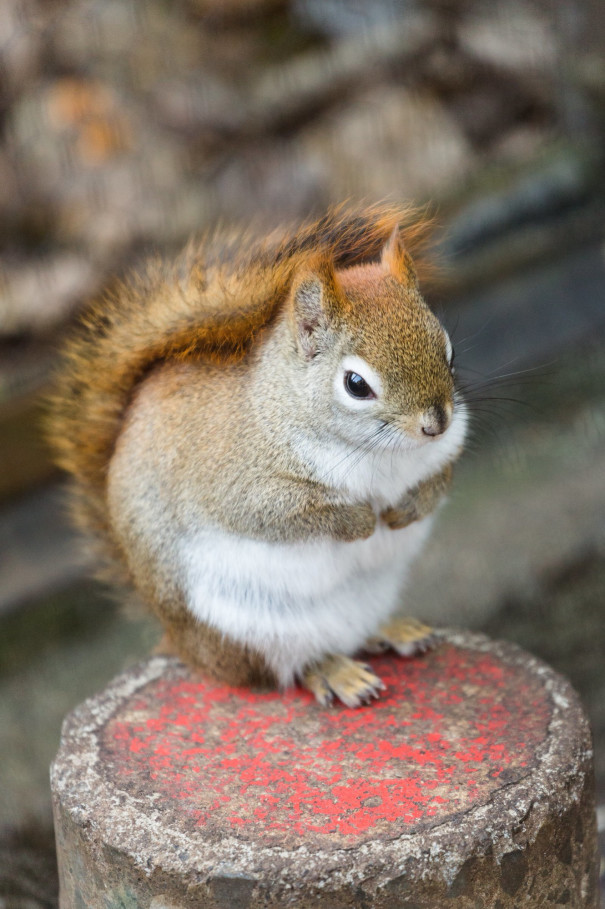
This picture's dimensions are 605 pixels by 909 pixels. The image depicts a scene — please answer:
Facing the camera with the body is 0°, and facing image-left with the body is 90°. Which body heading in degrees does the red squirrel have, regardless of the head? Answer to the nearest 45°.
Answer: approximately 315°
